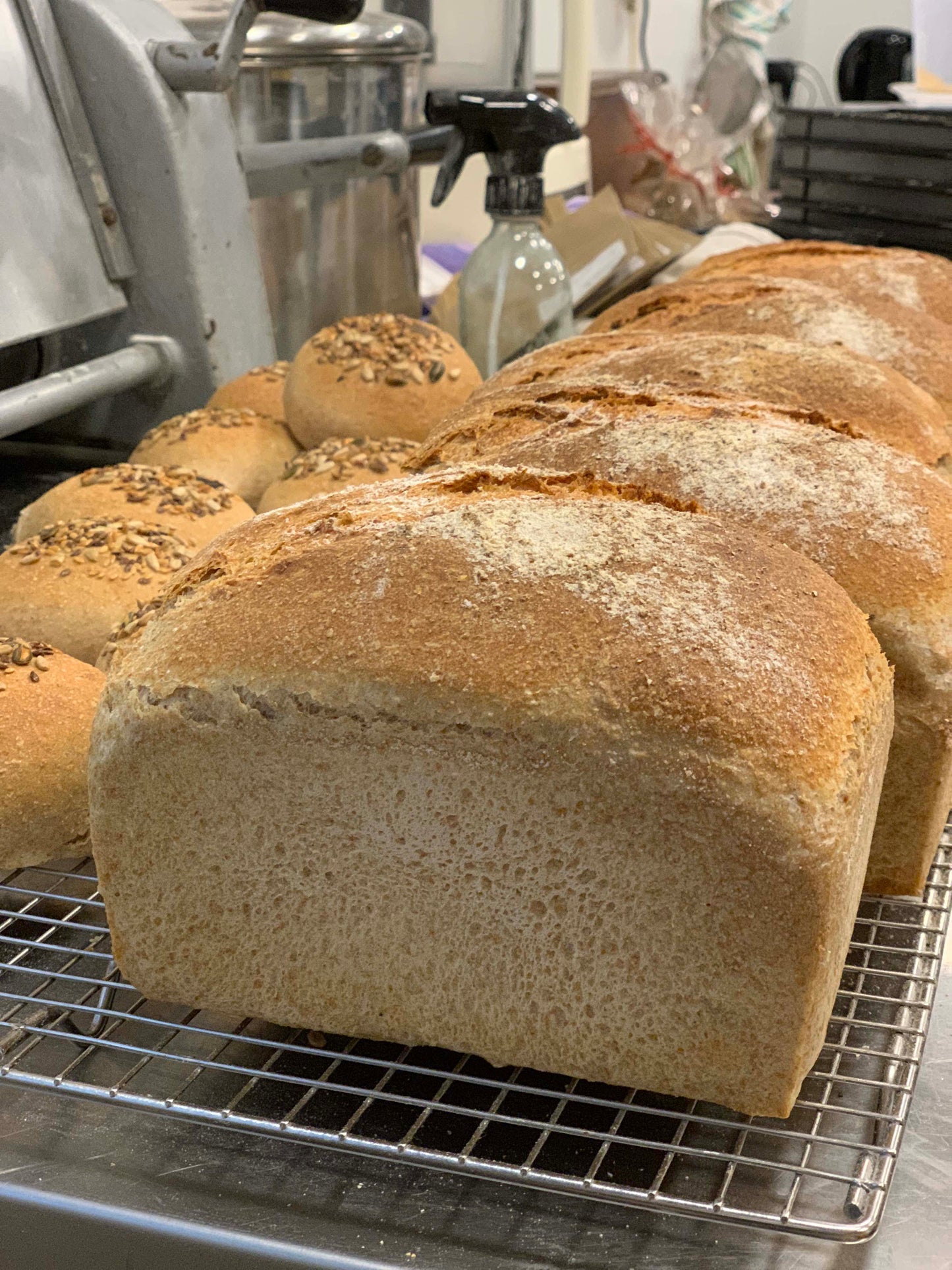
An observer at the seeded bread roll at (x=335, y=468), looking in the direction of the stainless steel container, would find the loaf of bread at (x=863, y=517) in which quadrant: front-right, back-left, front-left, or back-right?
back-right

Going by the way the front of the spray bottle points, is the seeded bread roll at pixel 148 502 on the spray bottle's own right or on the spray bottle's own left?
on the spray bottle's own left

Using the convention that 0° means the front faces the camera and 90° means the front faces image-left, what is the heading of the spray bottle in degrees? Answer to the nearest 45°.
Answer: approximately 90°

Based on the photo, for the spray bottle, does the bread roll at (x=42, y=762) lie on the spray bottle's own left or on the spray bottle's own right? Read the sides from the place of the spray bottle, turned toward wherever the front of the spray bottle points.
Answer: on the spray bottle's own left

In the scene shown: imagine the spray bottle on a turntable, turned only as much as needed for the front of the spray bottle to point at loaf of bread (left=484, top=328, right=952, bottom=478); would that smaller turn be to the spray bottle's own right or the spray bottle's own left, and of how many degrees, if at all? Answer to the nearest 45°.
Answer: approximately 90° to the spray bottle's own left
